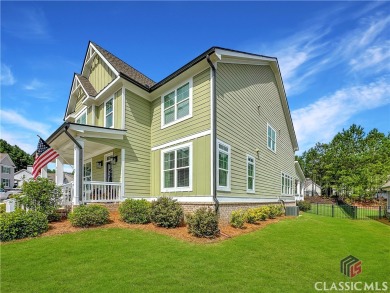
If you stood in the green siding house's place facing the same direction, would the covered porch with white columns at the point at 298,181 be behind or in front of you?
behind

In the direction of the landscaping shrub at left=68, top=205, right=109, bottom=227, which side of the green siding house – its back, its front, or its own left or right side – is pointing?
front

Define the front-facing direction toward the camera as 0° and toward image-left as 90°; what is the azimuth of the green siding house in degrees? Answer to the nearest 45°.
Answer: approximately 45°

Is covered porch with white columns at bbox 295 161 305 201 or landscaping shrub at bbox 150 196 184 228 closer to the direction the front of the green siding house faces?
the landscaping shrub

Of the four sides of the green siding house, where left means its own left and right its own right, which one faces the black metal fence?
back

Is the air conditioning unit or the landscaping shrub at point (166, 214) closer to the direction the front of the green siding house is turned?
the landscaping shrub

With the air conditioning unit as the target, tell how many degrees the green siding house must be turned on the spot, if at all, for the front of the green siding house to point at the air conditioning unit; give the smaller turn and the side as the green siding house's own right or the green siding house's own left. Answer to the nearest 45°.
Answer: approximately 180°
